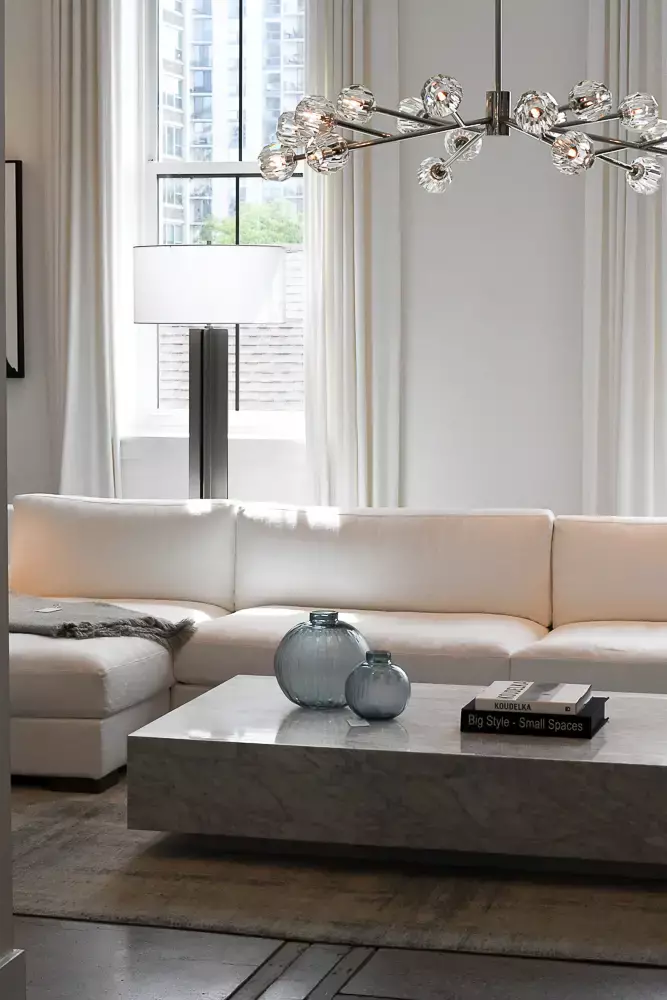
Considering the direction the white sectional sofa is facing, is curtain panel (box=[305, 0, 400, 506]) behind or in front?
behind

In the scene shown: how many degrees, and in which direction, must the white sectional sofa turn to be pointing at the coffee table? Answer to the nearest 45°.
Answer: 0° — it already faces it

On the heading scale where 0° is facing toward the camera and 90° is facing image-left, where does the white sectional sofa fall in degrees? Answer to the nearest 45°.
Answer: approximately 0°

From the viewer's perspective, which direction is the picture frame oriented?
to the viewer's right

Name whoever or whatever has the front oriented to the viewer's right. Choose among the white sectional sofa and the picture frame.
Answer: the picture frame

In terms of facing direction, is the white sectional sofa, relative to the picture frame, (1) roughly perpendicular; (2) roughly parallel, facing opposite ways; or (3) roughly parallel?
roughly perpendicular

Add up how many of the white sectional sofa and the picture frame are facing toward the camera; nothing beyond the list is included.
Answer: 1

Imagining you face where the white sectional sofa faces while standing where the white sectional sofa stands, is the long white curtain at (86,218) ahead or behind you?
behind

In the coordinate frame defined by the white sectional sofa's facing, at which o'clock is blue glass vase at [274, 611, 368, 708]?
The blue glass vase is roughly at 12 o'clock from the white sectional sofa.

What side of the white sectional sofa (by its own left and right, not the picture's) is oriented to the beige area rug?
front

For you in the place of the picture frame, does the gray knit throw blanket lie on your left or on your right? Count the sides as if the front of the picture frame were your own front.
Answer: on your right

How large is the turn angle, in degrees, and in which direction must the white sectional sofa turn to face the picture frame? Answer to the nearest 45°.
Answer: approximately 135° to its right
